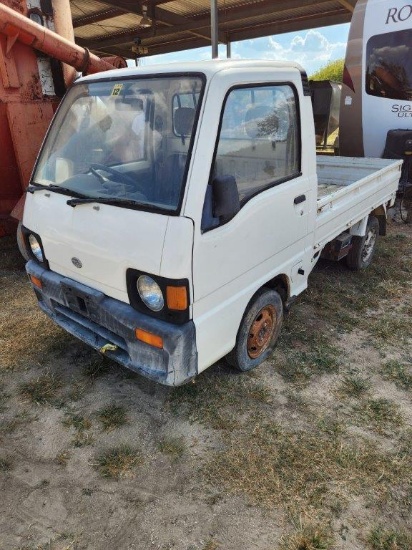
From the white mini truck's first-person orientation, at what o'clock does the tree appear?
The tree is roughly at 5 o'clock from the white mini truck.

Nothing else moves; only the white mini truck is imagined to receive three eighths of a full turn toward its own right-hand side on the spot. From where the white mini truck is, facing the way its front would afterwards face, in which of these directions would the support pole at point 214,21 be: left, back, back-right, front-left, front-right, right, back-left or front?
front

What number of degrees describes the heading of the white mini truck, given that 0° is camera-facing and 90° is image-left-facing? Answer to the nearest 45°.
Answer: approximately 45°

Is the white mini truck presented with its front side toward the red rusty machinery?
no
